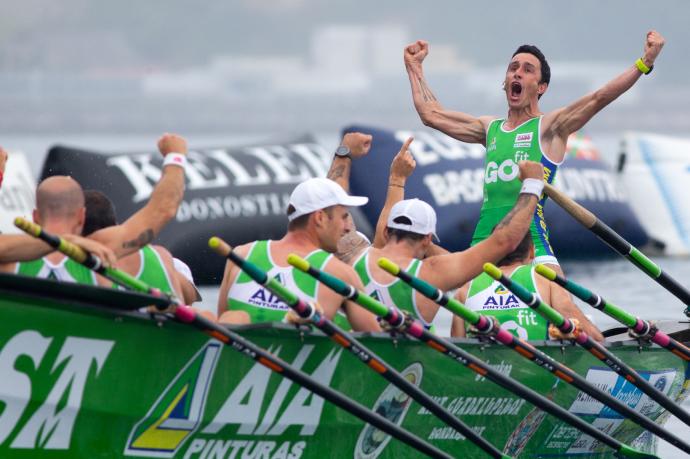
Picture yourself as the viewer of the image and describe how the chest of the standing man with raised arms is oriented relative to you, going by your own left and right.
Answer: facing the viewer and to the left of the viewer

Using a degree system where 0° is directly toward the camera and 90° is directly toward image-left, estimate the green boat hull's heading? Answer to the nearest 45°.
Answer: approximately 45°

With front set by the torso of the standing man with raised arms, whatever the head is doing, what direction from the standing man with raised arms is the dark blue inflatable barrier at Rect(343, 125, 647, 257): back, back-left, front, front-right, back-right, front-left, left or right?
back-right

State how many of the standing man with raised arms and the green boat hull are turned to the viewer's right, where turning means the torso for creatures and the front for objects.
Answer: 0

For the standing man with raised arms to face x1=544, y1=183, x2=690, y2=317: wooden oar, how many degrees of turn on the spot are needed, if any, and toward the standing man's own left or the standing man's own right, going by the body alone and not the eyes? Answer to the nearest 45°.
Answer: approximately 90° to the standing man's own left
